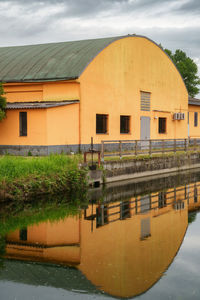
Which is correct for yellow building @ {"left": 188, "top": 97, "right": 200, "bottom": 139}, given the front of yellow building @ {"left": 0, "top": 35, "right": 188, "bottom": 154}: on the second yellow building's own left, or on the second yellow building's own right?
on the second yellow building's own left

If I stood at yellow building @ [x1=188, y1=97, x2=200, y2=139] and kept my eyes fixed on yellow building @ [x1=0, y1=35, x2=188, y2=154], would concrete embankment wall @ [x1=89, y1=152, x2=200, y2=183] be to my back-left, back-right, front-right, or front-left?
front-left

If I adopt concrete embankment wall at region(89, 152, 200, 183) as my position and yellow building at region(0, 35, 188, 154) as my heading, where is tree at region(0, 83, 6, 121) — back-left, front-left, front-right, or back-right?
front-left

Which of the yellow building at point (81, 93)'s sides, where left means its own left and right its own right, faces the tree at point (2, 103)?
right

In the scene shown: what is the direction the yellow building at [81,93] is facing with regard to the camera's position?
facing the viewer and to the right of the viewer

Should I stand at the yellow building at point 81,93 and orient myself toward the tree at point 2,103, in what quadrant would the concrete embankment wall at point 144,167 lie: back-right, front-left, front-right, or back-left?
back-left
